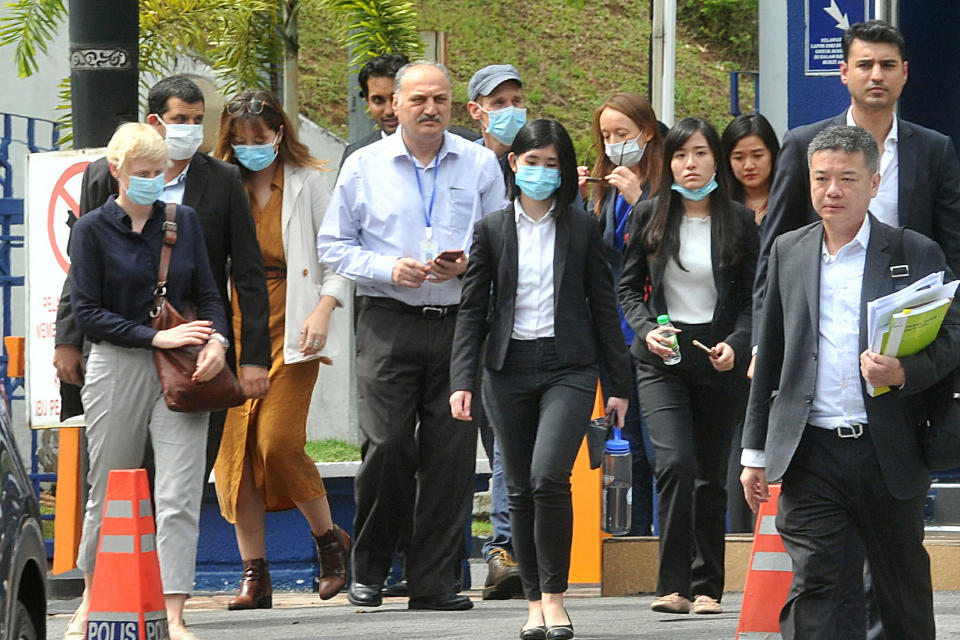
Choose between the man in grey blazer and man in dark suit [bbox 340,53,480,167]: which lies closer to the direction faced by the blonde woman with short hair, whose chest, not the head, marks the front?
the man in grey blazer

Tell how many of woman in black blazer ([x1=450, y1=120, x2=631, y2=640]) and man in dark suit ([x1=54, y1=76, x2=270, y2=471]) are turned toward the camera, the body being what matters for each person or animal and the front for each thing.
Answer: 2

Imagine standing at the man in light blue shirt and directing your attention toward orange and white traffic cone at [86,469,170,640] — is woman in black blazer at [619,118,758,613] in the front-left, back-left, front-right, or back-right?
back-left

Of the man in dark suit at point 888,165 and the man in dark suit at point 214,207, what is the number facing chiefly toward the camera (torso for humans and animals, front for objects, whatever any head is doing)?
2

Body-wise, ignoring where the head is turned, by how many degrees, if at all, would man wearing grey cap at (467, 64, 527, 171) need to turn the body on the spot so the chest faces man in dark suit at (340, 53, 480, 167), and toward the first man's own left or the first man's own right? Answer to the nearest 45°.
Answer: approximately 135° to the first man's own right

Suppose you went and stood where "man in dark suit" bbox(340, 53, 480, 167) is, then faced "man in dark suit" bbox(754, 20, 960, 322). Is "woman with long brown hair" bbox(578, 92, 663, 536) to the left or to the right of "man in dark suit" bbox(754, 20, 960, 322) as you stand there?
left

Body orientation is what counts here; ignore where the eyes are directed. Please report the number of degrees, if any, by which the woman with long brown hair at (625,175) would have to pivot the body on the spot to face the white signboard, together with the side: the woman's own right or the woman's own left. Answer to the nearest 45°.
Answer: approximately 45° to the woman's own right
